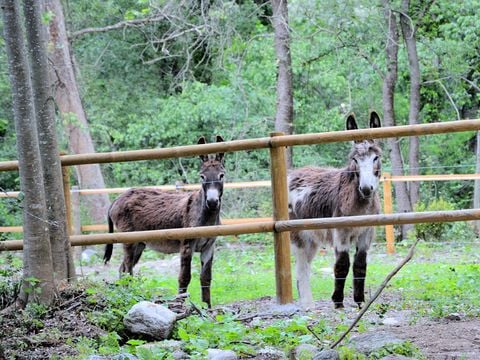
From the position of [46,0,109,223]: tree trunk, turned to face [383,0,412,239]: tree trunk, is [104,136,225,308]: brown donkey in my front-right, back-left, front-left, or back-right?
front-right

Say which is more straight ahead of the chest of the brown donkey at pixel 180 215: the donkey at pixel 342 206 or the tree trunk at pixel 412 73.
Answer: the donkey

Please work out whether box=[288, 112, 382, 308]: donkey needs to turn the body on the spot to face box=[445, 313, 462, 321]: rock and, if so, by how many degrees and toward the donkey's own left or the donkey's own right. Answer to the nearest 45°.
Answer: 0° — it already faces it

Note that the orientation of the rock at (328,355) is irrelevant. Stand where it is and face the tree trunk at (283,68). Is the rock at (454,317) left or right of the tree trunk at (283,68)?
right

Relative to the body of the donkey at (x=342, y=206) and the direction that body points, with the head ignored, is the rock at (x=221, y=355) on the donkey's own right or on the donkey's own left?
on the donkey's own right

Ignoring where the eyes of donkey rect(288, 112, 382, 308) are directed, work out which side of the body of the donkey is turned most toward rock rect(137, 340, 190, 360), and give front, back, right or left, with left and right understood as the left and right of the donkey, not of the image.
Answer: right

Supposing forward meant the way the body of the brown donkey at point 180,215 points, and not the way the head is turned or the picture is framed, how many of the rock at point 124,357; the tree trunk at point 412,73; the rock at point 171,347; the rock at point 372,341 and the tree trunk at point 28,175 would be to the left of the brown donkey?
1

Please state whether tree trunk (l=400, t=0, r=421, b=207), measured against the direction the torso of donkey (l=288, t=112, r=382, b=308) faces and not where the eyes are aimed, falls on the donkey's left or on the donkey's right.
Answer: on the donkey's left

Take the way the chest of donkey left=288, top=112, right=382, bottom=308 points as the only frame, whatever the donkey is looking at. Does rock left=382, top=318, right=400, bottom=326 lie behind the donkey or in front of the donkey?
in front

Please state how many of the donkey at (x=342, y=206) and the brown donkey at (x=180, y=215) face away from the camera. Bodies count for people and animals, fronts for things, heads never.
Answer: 0

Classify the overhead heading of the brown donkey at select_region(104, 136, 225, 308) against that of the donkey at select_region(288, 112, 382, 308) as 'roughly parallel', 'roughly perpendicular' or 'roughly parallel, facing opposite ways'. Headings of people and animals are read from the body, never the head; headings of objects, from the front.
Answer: roughly parallel

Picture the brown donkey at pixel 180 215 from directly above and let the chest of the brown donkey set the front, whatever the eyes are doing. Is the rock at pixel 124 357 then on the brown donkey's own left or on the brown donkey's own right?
on the brown donkey's own right

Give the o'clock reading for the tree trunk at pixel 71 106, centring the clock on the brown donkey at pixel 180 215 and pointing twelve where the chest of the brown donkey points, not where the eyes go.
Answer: The tree trunk is roughly at 7 o'clock from the brown donkey.

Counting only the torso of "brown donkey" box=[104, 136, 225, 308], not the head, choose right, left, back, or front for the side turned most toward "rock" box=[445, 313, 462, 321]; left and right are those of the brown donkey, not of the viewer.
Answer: front

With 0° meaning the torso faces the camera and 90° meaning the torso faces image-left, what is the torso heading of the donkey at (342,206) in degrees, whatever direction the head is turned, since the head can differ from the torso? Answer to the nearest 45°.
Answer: approximately 315°
